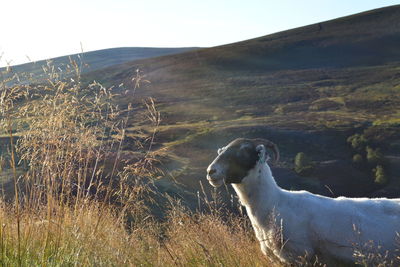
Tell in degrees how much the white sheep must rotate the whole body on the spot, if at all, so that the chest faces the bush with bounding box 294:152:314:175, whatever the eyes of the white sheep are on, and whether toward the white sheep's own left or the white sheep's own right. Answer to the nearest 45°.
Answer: approximately 90° to the white sheep's own right

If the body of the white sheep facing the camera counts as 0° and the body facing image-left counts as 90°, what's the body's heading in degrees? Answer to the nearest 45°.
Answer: approximately 90°

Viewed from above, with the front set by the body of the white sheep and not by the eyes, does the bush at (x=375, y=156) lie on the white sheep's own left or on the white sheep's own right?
on the white sheep's own right

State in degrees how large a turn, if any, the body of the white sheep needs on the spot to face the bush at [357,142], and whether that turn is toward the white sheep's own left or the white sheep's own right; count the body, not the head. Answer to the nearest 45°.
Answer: approximately 90° to the white sheep's own right

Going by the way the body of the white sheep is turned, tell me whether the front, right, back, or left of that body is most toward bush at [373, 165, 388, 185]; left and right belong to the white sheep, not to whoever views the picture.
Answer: right

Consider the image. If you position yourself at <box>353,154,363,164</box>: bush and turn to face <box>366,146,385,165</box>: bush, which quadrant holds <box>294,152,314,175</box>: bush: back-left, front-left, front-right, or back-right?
back-right

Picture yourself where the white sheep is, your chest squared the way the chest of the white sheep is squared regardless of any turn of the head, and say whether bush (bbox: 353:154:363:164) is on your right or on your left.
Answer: on your right

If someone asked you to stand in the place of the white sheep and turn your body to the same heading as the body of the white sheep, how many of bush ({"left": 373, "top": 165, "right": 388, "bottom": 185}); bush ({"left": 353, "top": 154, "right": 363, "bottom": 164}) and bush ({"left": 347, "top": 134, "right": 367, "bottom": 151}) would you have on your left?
0

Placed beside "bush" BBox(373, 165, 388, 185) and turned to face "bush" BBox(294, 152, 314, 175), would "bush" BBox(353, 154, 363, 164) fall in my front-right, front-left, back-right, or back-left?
front-right

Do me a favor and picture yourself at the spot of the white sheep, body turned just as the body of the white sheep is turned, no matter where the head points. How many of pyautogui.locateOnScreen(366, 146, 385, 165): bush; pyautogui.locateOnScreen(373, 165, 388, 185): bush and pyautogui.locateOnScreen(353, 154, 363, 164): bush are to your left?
0
